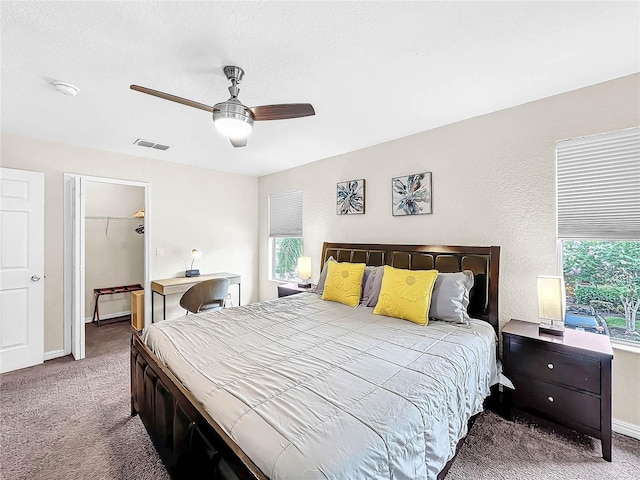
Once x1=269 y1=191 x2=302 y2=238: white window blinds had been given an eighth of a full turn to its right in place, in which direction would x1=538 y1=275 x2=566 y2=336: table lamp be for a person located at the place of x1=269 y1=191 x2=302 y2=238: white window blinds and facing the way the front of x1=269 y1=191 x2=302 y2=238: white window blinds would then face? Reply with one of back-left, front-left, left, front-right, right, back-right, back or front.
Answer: back-left

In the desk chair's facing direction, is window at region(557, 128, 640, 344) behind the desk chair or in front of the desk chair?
behind

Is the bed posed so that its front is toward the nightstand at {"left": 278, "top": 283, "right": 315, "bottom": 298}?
no

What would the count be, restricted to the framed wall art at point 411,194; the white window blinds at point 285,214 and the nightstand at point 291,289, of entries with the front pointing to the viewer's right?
0

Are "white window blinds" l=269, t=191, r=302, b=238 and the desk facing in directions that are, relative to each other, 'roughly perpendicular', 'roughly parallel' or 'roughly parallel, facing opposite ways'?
roughly perpendicular

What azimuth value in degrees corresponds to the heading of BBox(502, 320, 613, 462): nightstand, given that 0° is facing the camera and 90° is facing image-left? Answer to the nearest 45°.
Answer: approximately 45°

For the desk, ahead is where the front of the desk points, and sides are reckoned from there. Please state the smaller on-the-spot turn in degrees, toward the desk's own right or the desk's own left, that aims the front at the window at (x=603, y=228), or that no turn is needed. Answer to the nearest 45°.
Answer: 0° — it already faces it

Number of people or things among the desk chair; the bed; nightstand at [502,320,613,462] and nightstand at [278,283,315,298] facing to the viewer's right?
0

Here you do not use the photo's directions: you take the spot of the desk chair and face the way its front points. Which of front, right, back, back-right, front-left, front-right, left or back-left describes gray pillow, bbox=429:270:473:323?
back

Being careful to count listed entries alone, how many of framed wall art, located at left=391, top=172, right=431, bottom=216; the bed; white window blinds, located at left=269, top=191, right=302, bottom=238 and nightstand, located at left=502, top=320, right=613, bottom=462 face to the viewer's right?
0

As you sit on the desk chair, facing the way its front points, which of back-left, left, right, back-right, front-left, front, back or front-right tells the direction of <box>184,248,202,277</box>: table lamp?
front-right

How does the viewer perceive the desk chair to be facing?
facing away from the viewer and to the left of the viewer

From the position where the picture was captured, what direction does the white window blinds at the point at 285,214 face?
facing the viewer and to the left of the viewer

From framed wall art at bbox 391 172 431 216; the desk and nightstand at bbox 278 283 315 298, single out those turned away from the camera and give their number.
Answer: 0

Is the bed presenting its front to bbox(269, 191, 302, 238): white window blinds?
no

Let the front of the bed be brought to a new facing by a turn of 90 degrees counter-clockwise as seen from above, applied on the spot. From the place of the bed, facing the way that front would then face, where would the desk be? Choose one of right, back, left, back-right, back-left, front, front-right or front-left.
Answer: back

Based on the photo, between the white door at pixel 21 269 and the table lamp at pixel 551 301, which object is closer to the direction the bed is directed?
the white door

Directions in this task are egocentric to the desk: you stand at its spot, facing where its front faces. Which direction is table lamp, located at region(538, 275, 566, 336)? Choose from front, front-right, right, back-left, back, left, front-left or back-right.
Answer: front

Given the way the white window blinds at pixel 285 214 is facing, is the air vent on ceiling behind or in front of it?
in front
